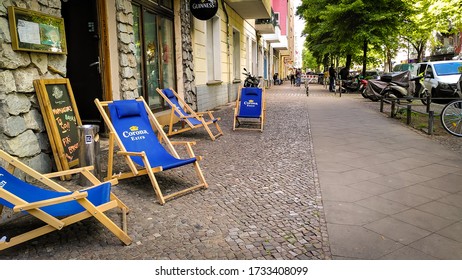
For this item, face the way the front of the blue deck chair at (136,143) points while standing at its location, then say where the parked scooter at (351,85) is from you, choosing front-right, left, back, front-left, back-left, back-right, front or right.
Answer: left

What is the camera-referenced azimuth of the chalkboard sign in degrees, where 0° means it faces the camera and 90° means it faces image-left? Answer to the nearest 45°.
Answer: approximately 315°

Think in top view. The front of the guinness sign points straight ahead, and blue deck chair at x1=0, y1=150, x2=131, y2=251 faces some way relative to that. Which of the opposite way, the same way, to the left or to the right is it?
to the left

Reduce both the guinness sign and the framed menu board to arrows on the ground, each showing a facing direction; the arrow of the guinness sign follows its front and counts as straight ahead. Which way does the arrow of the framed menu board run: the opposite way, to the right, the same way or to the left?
to the left

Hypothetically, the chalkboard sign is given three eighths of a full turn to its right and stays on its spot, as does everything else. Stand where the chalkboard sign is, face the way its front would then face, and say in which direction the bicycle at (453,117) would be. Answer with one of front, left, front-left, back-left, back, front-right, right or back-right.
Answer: back

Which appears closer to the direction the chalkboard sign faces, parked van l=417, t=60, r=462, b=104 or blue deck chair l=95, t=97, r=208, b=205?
the blue deck chair

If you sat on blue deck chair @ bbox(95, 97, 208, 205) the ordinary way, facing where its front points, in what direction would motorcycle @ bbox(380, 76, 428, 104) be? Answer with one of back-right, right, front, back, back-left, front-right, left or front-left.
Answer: left

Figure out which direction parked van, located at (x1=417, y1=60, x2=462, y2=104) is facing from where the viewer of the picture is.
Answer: facing the viewer and to the right of the viewer

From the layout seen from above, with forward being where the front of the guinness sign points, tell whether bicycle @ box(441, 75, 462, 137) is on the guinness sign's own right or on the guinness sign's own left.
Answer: on the guinness sign's own left

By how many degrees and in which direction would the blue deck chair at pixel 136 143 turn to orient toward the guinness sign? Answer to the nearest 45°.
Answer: approximately 135° to its left

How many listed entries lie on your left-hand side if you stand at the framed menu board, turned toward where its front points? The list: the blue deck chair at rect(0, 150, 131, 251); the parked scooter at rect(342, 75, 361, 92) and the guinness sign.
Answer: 2

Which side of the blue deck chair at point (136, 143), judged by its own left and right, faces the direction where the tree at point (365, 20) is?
left

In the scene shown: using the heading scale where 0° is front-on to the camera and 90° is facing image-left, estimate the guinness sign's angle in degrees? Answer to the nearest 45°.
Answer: approximately 0°
